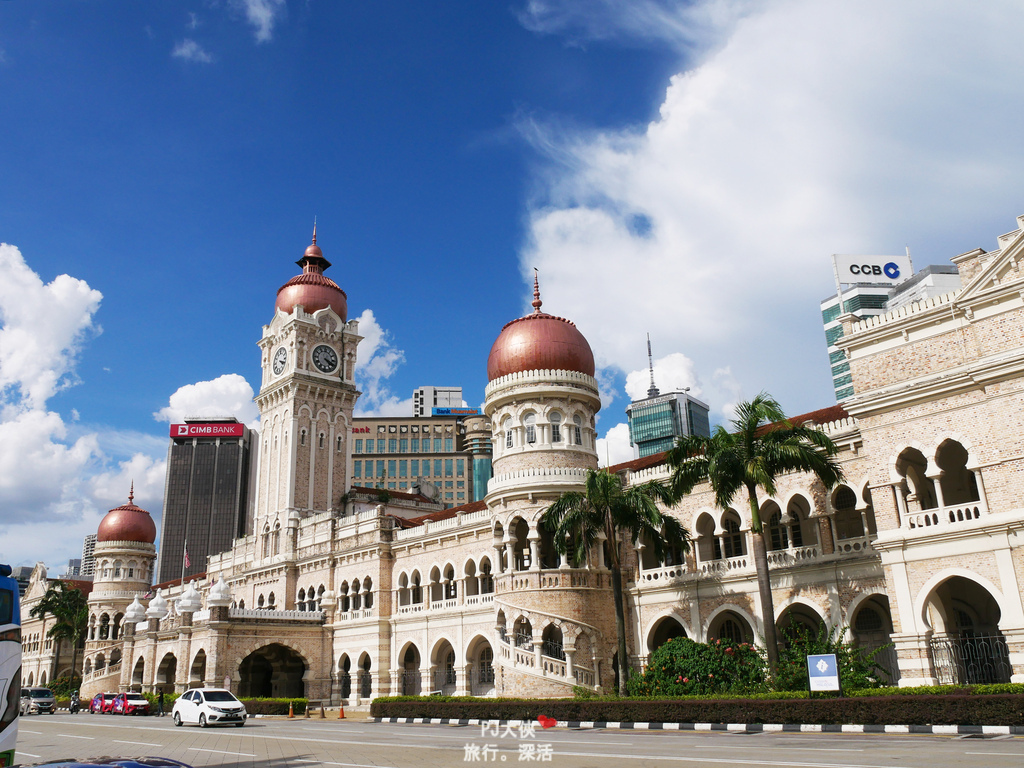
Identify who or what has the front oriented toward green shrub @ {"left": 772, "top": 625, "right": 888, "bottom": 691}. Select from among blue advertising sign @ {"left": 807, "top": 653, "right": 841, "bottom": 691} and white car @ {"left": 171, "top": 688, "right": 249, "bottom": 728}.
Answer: the white car

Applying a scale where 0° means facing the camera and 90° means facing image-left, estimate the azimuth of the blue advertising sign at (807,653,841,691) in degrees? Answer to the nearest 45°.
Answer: approximately 0°

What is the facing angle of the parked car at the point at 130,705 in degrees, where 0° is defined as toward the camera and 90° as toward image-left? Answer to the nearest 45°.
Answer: approximately 315°

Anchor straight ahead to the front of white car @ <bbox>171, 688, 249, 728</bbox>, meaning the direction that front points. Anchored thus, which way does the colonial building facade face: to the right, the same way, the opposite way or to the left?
to the right

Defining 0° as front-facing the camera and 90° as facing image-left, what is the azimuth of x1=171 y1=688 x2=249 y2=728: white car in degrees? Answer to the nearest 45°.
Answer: approximately 315°

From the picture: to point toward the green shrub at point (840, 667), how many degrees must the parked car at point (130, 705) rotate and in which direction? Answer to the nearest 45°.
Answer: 0° — it already faces it

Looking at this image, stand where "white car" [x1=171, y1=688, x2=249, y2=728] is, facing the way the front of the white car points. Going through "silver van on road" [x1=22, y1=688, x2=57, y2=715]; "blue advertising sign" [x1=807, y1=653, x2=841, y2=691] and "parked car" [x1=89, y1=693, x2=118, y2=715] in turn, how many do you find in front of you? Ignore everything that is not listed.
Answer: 1

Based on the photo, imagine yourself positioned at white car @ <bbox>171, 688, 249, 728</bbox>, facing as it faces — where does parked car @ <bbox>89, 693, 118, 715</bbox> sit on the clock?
The parked car is roughly at 7 o'clock from the white car.

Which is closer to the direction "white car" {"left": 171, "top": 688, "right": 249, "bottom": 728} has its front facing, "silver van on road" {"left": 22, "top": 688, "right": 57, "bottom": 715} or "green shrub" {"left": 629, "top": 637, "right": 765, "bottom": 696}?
the green shrub

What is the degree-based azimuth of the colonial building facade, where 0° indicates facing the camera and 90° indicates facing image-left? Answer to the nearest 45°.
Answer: approximately 45°

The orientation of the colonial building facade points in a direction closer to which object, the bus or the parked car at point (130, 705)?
the bus
